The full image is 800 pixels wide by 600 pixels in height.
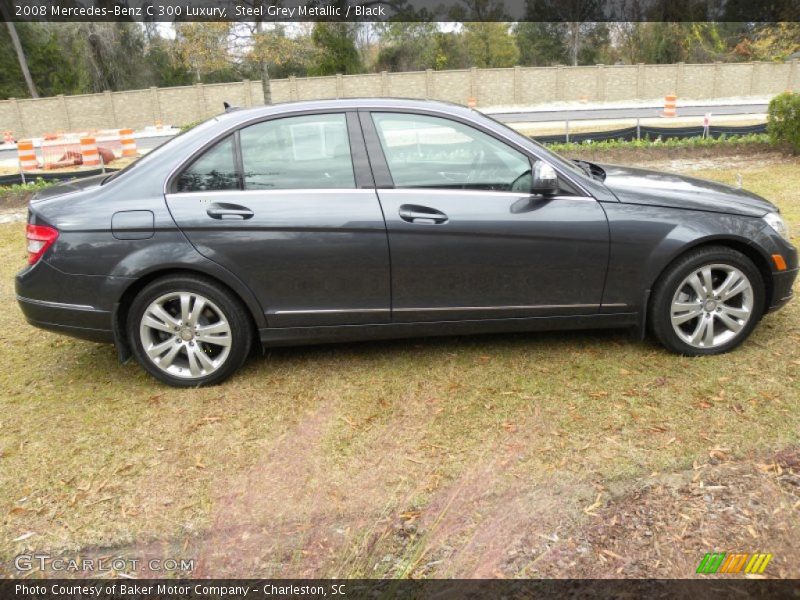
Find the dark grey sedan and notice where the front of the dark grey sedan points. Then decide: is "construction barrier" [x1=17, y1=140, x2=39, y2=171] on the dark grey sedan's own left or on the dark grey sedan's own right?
on the dark grey sedan's own left

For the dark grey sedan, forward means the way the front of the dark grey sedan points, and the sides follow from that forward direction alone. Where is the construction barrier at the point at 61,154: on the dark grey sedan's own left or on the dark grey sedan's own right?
on the dark grey sedan's own left

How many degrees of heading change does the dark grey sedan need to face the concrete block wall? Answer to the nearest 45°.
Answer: approximately 90° to its left

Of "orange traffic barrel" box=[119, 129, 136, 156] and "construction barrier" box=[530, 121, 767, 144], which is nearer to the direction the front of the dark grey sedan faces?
the construction barrier

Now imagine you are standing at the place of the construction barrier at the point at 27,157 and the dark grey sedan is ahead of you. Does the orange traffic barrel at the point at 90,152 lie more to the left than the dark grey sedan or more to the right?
left

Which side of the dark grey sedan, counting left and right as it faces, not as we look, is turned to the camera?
right

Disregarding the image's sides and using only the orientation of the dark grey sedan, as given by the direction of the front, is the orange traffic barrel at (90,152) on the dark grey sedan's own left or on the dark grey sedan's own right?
on the dark grey sedan's own left
